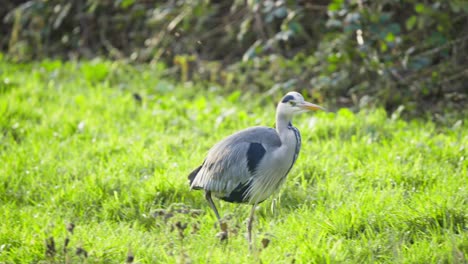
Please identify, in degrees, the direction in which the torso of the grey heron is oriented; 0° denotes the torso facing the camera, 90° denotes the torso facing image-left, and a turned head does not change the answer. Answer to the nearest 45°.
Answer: approximately 270°
